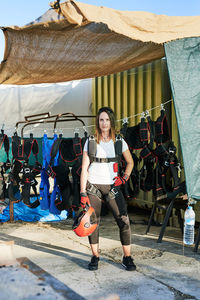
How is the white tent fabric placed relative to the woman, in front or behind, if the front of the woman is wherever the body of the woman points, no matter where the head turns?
behind

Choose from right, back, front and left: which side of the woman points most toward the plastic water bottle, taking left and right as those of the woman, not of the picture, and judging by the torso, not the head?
left

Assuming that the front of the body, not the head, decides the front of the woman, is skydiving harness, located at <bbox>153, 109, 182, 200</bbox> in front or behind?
behind

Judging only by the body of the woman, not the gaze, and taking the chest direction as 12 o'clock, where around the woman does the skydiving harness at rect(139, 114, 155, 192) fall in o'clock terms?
The skydiving harness is roughly at 7 o'clock from the woman.

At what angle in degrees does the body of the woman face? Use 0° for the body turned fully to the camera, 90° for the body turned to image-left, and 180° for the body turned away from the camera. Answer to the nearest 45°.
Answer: approximately 0°

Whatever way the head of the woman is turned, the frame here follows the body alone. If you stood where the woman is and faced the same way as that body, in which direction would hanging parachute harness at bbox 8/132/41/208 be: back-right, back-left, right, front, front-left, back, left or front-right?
back-right
